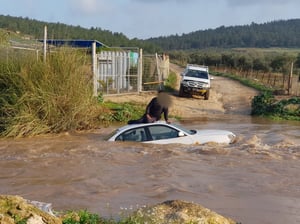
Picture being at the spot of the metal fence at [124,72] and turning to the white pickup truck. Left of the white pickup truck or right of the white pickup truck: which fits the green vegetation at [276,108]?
right

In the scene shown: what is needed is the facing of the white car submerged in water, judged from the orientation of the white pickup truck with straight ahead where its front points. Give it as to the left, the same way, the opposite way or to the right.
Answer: to the left

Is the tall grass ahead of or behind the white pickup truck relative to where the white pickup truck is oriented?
ahead

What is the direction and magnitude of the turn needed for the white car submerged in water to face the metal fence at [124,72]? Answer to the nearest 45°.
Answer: approximately 90° to its left

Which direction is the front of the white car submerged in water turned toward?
to the viewer's right

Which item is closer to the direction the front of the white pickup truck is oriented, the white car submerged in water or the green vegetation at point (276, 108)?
the white car submerged in water

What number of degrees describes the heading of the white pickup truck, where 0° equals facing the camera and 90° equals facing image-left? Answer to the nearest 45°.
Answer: approximately 0°

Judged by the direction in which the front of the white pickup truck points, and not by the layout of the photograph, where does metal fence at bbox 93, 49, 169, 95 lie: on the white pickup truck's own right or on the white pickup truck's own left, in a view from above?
on the white pickup truck's own right

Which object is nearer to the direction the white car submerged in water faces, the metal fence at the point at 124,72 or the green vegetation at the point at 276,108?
the green vegetation

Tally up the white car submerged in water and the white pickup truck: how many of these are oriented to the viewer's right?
1

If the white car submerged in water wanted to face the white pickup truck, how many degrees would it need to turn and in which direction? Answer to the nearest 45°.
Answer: approximately 90° to its left

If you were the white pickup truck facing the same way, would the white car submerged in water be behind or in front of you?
in front
